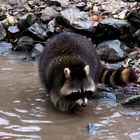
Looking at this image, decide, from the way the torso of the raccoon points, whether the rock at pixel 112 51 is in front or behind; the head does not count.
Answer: behind

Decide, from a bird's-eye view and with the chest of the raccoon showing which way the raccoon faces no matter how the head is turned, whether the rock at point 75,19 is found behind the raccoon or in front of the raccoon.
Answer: behind

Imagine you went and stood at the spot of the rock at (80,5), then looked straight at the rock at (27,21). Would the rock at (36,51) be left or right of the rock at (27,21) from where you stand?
left

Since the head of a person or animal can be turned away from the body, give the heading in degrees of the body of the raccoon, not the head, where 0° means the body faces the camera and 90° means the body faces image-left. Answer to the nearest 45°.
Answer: approximately 0°

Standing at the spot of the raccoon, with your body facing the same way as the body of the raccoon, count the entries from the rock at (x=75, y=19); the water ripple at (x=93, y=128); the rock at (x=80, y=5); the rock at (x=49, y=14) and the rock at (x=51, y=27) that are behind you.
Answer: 4

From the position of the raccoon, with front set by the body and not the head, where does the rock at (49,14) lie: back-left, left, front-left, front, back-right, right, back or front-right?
back

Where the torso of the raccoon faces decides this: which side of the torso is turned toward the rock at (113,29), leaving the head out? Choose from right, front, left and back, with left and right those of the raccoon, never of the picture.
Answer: back
